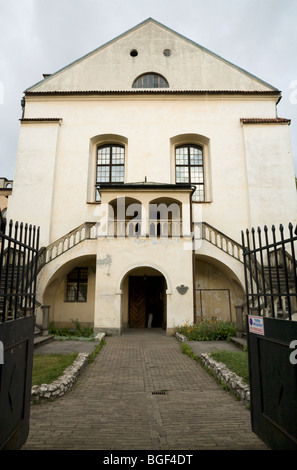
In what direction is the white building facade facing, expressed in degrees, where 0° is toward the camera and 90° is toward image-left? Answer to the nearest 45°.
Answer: approximately 0°

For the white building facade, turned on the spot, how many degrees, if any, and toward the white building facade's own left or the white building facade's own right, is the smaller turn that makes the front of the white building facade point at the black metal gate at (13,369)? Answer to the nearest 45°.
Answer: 0° — it already faces it

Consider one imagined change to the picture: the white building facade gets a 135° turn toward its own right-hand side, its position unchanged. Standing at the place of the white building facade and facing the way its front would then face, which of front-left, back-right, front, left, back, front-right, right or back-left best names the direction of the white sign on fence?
back-left

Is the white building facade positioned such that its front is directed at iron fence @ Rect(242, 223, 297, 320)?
yes

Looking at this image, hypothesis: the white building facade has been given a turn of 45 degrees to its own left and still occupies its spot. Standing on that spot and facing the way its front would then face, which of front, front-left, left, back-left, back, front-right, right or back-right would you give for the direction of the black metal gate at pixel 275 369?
front-right

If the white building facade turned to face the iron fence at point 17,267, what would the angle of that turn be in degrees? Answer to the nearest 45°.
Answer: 0° — it already faces it
